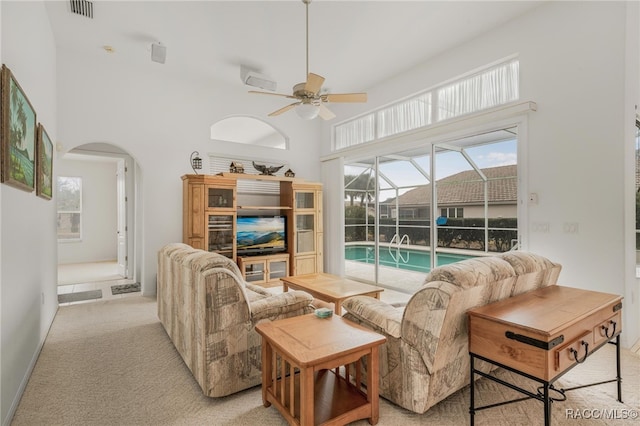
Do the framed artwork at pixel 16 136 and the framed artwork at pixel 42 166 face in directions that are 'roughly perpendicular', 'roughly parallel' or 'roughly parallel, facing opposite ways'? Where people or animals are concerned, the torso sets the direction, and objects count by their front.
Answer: roughly parallel

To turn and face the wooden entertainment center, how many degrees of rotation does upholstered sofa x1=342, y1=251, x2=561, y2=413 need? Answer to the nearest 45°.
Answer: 0° — it already faces it

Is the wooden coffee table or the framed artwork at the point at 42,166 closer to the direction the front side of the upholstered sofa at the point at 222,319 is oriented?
the wooden coffee table

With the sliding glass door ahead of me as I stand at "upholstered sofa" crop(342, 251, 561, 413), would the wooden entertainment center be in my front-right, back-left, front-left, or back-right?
front-left

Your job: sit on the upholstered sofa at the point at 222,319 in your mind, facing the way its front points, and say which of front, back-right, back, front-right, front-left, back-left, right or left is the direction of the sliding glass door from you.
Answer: front

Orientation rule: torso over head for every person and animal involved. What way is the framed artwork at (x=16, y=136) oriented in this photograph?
to the viewer's right

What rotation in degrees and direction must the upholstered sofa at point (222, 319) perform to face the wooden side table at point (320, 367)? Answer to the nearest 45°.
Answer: approximately 90° to its right

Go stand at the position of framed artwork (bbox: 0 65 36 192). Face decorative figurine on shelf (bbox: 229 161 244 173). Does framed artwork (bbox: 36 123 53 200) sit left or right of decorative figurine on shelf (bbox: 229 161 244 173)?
left

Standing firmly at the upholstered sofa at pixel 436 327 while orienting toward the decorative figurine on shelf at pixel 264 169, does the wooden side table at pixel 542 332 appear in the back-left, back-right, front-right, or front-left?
back-right

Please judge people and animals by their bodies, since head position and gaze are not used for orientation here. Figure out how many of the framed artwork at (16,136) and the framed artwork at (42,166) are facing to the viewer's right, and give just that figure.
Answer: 2
